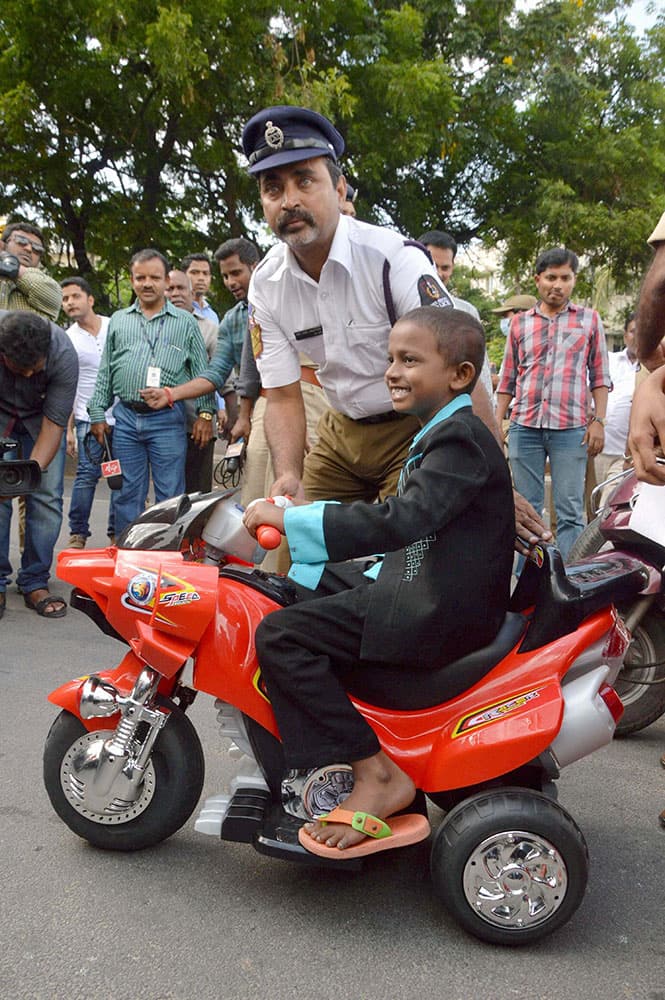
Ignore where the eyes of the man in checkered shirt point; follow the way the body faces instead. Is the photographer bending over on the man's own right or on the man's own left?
on the man's own right

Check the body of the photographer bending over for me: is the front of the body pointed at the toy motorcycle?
yes

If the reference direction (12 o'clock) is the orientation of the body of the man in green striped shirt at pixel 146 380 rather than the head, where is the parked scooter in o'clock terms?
The parked scooter is roughly at 11 o'clock from the man in green striped shirt.

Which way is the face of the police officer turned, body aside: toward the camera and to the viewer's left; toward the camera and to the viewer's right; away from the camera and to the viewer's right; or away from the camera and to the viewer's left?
toward the camera and to the viewer's left

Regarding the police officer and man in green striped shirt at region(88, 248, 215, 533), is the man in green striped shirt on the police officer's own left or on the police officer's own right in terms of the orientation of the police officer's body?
on the police officer's own right

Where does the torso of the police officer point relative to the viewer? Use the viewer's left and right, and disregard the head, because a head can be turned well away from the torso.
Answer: facing the viewer and to the left of the viewer

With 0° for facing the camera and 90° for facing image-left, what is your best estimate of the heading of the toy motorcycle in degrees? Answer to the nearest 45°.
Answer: approximately 90°
